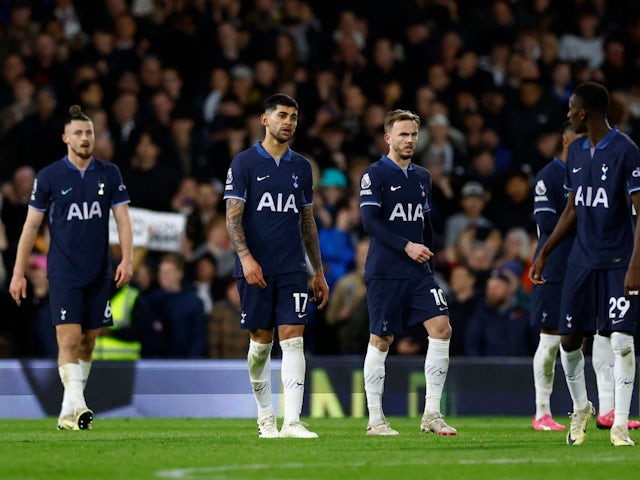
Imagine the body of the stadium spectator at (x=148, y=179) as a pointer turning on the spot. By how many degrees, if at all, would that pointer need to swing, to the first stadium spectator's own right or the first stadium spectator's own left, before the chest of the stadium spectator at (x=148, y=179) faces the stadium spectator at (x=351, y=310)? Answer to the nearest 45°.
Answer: approximately 45° to the first stadium spectator's own left

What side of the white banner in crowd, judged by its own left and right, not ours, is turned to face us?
front

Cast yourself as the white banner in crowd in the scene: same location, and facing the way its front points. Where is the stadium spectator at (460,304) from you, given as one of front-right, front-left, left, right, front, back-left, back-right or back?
left

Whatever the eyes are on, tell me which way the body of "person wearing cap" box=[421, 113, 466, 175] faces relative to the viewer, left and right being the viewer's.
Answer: facing the viewer

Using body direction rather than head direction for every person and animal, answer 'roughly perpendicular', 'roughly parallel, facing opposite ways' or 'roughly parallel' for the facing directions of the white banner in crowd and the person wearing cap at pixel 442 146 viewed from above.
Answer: roughly parallel

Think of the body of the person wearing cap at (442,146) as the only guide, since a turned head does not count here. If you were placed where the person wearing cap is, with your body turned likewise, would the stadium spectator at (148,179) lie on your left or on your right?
on your right

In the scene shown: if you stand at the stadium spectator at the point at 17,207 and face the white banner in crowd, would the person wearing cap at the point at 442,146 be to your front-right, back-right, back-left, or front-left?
front-left

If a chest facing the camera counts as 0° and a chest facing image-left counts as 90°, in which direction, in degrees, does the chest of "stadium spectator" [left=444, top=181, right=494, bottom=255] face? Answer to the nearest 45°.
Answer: approximately 0°

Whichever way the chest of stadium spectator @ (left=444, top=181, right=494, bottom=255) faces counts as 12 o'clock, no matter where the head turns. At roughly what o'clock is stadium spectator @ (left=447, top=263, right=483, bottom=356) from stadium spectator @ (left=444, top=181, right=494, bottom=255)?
stadium spectator @ (left=447, top=263, right=483, bottom=356) is roughly at 12 o'clock from stadium spectator @ (left=444, top=181, right=494, bottom=255).

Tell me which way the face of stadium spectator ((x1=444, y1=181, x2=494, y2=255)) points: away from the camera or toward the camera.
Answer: toward the camera

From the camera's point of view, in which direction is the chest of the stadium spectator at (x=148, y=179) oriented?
toward the camera

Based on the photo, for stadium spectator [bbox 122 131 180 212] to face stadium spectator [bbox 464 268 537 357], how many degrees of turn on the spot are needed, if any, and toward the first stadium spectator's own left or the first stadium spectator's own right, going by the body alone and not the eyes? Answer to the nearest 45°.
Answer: approximately 45° to the first stadium spectator's own left

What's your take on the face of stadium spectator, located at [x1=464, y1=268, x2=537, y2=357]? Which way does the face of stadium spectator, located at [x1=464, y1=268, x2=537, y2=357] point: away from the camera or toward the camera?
toward the camera
